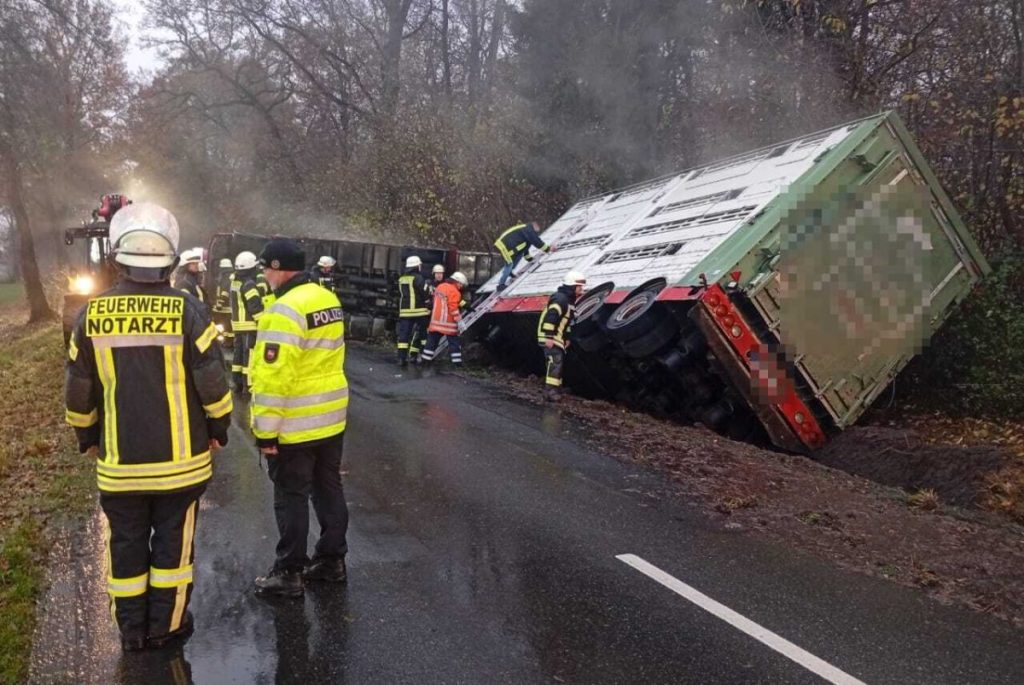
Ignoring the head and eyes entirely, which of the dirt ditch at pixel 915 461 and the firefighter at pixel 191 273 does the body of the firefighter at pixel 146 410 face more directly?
the firefighter

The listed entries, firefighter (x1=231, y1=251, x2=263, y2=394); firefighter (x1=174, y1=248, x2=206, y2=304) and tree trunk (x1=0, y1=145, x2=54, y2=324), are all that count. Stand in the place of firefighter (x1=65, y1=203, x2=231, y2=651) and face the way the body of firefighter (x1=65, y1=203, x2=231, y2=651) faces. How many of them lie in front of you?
3

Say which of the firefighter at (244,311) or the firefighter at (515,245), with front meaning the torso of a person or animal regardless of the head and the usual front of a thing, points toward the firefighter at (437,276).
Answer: the firefighter at (244,311)

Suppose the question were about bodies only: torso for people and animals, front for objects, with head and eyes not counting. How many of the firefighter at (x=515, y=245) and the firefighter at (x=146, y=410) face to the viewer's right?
1

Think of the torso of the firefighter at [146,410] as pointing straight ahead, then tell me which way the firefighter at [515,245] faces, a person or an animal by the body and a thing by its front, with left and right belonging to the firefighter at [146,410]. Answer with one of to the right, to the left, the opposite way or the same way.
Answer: to the right

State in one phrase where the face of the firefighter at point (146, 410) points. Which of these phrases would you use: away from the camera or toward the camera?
away from the camera

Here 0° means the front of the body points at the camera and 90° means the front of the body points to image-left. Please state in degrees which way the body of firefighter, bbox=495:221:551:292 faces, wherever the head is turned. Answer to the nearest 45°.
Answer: approximately 270°

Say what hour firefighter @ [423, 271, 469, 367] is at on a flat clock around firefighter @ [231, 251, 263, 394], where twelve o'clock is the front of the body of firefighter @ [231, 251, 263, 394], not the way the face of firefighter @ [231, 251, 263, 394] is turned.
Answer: firefighter @ [423, 271, 469, 367] is roughly at 12 o'clock from firefighter @ [231, 251, 263, 394].

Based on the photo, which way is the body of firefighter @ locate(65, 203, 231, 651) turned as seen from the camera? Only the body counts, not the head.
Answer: away from the camera

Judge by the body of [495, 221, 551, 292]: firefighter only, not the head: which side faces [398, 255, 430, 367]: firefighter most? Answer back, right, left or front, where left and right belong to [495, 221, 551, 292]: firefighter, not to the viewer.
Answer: back
